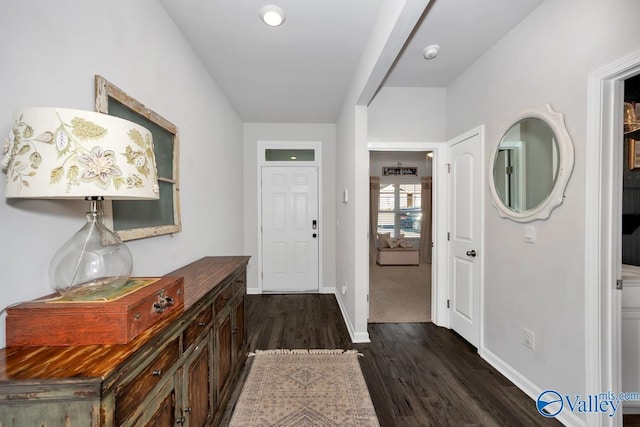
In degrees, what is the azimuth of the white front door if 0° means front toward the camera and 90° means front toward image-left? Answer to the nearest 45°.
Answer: approximately 0°

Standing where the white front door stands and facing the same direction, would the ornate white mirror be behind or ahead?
ahead

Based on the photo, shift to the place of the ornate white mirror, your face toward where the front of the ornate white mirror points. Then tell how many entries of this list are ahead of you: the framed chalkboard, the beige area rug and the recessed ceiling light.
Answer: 3

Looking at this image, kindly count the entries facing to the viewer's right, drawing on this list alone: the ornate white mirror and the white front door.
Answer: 0

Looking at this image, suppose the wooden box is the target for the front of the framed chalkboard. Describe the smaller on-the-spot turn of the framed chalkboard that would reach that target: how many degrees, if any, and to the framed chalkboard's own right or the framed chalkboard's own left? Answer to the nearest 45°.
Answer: approximately 45° to the framed chalkboard's own right

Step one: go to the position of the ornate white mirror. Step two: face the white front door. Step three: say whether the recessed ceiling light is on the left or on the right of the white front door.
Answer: left

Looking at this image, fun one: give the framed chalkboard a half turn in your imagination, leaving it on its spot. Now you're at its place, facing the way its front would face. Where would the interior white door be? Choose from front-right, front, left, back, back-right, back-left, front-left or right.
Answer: back-right

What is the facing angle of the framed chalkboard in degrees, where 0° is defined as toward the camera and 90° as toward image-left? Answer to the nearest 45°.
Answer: approximately 315°

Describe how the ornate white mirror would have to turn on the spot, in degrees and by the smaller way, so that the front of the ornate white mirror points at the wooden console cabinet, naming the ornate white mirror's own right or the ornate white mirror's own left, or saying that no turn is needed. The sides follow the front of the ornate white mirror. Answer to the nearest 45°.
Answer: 0° — it already faces it

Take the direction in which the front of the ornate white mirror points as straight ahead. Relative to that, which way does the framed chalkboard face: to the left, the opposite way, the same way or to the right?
the opposite way

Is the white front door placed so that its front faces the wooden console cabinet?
yes

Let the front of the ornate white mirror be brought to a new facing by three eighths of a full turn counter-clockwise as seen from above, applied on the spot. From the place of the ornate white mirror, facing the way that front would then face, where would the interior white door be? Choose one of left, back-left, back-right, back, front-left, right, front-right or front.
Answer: back-left

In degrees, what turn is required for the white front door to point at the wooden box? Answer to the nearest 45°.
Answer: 0° — it already faces it

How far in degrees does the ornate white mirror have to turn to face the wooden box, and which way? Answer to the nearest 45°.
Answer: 0° — it already faces it

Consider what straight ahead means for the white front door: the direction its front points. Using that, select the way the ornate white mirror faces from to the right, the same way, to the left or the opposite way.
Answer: to the right

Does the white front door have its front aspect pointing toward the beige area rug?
yes
